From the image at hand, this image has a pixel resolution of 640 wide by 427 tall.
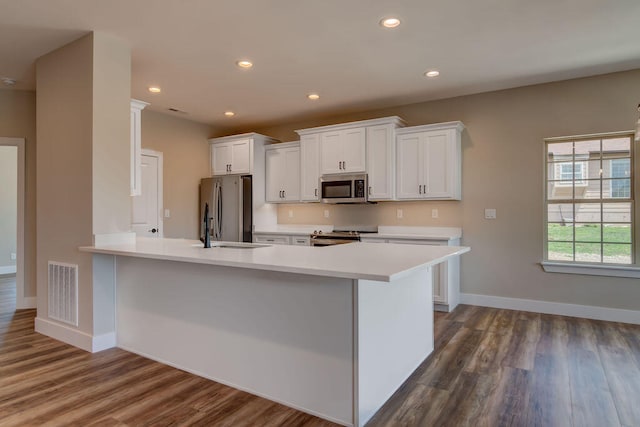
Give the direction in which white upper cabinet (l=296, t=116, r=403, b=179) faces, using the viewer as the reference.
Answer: facing the viewer and to the left of the viewer

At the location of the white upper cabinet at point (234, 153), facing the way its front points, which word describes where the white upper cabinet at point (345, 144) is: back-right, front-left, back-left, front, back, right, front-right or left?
left

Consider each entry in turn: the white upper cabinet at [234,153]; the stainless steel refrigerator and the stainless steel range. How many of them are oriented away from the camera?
0

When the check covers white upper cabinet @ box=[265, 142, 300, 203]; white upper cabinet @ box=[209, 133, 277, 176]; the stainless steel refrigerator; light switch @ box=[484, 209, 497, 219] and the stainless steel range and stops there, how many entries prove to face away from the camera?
0

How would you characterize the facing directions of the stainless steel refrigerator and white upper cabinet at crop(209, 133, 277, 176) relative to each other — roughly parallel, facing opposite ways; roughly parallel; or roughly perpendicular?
roughly parallel

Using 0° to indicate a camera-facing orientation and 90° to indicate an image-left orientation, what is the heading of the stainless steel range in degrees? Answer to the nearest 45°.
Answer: approximately 45°

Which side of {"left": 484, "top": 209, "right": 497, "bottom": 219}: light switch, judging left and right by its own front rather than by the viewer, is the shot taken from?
front

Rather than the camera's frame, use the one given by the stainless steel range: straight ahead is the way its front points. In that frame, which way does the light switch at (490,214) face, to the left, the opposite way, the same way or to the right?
the same way

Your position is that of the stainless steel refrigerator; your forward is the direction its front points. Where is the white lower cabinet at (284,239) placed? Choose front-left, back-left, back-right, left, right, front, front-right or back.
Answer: left

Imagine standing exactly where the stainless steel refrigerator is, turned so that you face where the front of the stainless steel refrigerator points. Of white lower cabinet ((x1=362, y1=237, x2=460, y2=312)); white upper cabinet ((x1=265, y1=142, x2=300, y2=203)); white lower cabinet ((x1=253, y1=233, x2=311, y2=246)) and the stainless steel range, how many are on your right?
0

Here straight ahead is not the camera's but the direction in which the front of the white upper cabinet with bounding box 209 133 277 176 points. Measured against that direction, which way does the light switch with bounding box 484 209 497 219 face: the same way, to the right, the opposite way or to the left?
the same way

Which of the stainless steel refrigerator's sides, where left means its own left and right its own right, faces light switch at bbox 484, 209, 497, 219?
left

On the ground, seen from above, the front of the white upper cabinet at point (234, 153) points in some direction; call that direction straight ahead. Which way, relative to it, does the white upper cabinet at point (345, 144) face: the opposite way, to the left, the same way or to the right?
the same way

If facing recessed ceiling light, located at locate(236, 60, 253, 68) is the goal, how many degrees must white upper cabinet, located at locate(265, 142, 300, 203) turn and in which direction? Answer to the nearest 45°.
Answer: approximately 45° to its left

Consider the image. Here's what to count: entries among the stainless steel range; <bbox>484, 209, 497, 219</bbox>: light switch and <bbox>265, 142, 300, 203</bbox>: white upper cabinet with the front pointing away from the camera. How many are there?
0

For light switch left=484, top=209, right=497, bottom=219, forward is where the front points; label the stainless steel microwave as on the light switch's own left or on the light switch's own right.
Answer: on the light switch's own right

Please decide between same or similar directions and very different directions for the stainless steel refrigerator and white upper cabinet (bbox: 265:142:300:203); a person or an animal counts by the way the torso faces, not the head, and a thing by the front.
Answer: same or similar directions

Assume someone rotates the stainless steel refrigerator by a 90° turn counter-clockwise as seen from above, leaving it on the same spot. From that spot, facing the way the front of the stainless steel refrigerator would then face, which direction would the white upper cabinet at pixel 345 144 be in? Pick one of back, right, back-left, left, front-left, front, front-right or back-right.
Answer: front
